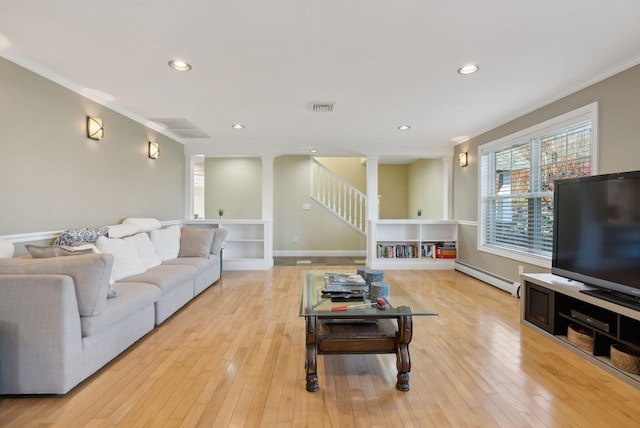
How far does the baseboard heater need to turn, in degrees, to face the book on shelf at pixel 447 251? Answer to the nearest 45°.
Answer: approximately 90° to its right

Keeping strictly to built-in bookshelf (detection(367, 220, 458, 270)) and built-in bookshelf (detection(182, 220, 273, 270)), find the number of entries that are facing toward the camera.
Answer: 2

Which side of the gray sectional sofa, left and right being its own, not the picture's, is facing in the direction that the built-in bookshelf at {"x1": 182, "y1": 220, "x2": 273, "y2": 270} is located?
left

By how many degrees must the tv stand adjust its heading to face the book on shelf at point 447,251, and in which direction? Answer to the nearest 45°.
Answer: approximately 90° to its right

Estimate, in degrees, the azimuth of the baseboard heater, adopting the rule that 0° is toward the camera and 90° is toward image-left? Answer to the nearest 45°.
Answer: approximately 45°

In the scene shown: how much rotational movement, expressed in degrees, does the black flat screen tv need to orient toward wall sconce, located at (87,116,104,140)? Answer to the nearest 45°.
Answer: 0° — it already faces it
